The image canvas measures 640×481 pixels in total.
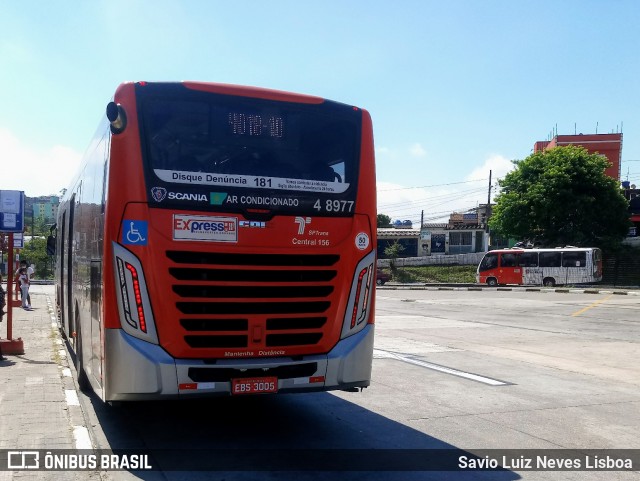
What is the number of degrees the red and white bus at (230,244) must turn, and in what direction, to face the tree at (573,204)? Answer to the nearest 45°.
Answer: approximately 45° to its right

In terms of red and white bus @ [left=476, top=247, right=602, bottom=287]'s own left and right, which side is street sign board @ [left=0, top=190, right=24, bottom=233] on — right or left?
on its left

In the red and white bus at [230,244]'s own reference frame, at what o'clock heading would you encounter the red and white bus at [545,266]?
the red and white bus at [545,266] is roughly at 1 o'clock from the red and white bus at [230,244].

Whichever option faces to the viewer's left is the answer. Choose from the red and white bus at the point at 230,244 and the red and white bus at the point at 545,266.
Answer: the red and white bus at the point at 545,266

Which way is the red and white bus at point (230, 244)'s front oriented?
away from the camera

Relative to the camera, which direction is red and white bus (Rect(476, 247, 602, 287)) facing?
to the viewer's left

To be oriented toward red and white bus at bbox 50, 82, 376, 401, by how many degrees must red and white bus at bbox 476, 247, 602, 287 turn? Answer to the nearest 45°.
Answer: approximately 90° to its left

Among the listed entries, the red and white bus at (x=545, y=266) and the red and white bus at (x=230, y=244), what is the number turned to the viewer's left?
1
